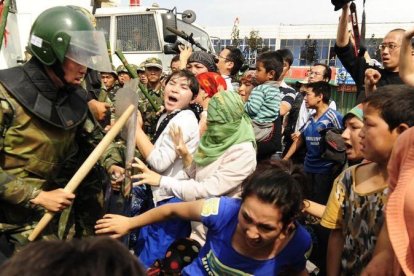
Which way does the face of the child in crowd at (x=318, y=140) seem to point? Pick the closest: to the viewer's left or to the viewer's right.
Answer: to the viewer's left

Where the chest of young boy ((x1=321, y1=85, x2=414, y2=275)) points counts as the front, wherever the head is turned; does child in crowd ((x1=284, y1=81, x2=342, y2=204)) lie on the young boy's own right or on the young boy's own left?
on the young boy's own right

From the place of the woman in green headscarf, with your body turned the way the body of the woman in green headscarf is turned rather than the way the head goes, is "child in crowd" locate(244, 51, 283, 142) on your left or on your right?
on your right

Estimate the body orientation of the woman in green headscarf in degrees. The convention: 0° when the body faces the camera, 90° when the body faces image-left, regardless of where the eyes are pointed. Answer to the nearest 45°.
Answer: approximately 90°

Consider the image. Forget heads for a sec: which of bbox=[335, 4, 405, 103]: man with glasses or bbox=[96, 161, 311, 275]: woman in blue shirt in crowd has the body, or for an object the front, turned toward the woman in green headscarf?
the man with glasses

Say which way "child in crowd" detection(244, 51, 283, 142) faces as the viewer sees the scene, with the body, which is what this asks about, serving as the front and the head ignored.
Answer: to the viewer's left

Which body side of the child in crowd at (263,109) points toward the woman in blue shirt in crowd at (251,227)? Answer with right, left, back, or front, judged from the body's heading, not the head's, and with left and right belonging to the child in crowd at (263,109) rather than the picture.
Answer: left

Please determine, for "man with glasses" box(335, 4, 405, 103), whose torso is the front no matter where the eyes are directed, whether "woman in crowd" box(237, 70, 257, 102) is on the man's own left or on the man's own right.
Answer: on the man's own right

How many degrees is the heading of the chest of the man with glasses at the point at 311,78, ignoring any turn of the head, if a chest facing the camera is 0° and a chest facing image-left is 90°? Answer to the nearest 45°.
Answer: approximately 45°
